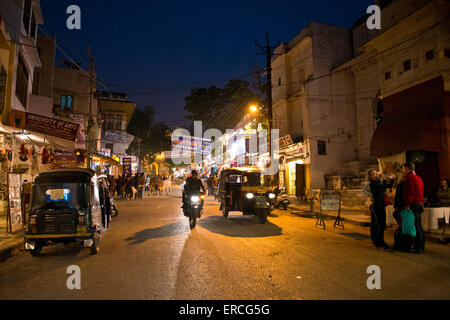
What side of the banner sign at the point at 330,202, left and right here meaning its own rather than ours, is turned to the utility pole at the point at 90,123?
right

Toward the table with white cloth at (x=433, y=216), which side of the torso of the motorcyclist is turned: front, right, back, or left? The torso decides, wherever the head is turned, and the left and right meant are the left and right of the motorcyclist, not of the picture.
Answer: left

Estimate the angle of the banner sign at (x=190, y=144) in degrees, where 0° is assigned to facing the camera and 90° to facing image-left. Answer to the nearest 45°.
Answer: approximately 0°

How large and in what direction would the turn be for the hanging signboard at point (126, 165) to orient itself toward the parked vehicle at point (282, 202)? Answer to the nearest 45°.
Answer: approximately 45° to its left
